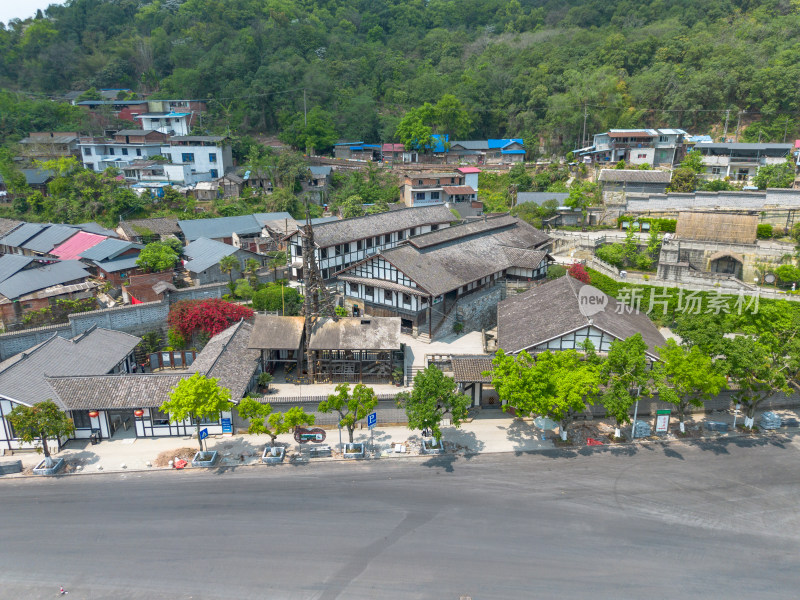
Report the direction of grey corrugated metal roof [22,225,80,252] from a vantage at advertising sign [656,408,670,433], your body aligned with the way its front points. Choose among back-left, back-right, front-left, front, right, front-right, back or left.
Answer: right

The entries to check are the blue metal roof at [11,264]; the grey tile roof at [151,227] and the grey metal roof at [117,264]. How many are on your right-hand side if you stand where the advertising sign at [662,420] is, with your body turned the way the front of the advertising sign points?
3

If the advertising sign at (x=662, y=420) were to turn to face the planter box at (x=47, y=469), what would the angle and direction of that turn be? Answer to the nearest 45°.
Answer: approximately 45° to its right

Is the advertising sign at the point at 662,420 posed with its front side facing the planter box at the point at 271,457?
no

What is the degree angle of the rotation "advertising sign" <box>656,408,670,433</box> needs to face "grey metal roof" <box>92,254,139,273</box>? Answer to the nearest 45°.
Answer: approximately 90° to its right

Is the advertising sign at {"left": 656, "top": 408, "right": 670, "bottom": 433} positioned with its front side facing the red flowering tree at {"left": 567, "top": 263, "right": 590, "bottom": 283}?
no

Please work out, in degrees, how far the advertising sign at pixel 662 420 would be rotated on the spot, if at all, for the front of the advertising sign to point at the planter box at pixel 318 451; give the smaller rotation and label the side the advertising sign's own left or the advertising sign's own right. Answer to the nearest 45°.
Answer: approximately 45° to the advertising sign's own right

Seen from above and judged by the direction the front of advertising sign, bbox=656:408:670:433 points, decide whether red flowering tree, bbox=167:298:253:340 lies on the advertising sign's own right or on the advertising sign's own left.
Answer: on the advertising sign's own right

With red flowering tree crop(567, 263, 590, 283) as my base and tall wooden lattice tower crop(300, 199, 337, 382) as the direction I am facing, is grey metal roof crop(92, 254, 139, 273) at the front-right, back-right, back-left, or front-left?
front-right

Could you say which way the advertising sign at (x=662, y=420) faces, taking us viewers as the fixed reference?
facing the viewer

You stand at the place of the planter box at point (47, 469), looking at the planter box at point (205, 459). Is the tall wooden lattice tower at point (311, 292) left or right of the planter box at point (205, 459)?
left

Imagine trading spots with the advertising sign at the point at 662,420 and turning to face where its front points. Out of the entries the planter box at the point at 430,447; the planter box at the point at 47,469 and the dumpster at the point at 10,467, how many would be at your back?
0

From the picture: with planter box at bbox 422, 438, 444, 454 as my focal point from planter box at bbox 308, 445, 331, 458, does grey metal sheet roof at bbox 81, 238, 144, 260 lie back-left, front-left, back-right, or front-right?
back-left

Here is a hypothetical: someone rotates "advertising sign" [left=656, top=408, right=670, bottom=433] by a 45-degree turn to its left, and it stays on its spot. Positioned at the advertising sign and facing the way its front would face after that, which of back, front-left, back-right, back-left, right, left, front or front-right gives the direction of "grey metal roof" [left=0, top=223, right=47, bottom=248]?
back-right

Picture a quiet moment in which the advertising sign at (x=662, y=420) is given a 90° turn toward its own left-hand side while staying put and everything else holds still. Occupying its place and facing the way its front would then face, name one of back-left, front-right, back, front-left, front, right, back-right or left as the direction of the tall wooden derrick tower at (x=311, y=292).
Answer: back

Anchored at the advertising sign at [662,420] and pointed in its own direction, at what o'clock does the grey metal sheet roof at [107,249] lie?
The grey metal sheet roof is roughly at 3 o'clock from the advertising sign.

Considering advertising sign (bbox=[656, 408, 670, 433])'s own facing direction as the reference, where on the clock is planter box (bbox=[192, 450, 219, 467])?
The planter box is roughly at 2 o'clock from the advertising sign.

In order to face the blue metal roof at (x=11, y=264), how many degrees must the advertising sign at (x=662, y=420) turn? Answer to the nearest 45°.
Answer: approximately 90° to its right
